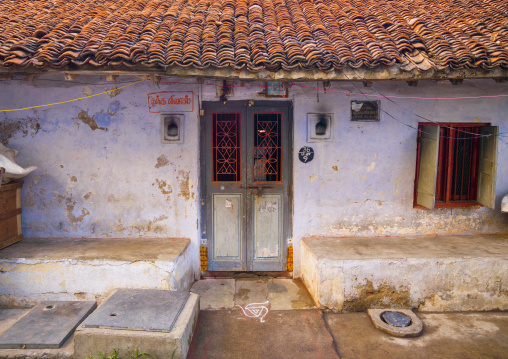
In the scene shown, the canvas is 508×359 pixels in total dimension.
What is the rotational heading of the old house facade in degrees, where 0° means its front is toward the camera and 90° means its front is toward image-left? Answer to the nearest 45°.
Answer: approximately 0°

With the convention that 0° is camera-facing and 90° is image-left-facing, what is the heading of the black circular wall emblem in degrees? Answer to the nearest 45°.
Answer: approximately 0°

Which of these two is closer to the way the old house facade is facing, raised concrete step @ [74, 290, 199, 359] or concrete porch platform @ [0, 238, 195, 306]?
the raised concrete step

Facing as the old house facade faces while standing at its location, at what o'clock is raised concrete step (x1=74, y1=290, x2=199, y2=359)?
The raised concrete step is roughly at 1 o'clock from the old house facade.

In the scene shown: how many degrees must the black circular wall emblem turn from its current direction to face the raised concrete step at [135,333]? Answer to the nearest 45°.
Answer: approximately 45° to its right

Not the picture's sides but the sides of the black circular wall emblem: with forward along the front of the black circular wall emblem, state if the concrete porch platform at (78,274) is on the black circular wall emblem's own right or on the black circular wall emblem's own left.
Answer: on the black circular wall emblem's own right

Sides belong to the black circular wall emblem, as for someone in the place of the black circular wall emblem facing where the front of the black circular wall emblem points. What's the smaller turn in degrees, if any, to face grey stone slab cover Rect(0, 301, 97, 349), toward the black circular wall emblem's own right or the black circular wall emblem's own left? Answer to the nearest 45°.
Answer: approximately 45° to the black circular wall emblem's own right
